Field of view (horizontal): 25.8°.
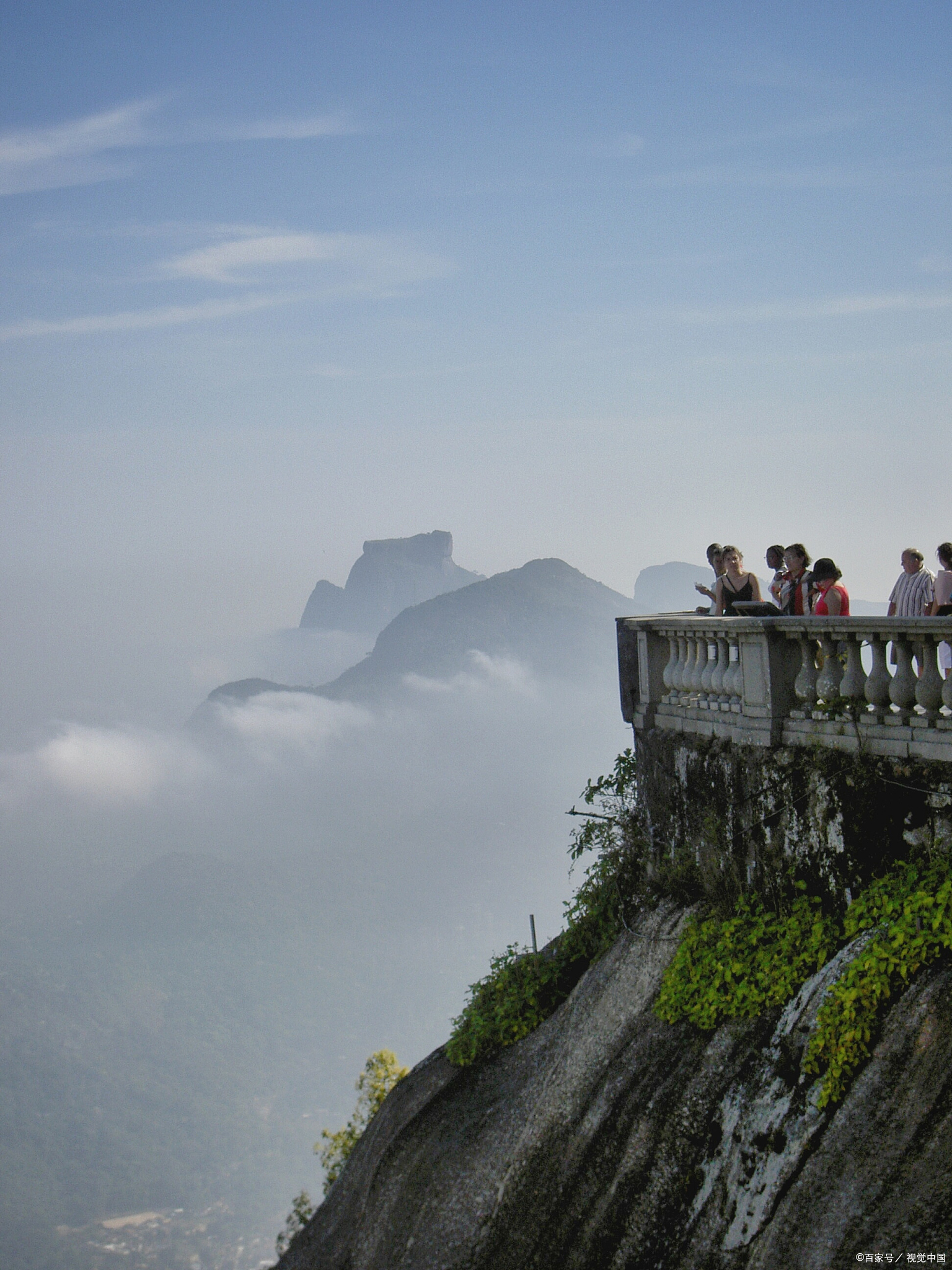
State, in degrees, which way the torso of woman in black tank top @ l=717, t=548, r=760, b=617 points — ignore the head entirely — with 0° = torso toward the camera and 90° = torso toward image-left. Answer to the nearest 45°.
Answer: approximately 0°

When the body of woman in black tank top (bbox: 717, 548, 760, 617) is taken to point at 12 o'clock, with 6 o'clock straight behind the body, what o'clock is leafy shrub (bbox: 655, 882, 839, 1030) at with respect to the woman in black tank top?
The leafy shrub is roughly at 12 o'clock from the woman in black tank top.

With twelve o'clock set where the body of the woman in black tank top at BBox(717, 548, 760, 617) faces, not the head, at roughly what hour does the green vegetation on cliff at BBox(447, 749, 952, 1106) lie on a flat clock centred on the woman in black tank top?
The green vegetation on cliff is roughly at 12 o'clock from the woman in black tank top.

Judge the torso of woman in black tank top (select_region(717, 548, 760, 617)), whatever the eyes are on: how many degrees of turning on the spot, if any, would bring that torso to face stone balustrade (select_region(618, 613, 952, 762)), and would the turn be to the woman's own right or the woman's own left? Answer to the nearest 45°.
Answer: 0° — they already face it

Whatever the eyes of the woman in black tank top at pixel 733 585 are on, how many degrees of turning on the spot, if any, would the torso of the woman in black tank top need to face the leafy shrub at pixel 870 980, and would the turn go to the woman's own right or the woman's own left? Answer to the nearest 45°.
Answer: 0° — they already face it

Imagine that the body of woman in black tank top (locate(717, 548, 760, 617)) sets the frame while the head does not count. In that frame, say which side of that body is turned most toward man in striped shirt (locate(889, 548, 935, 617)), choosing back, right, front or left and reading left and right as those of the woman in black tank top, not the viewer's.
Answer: left
